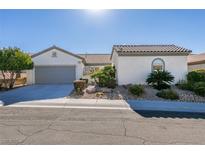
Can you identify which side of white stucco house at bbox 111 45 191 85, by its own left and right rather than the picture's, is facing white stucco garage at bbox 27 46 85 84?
right

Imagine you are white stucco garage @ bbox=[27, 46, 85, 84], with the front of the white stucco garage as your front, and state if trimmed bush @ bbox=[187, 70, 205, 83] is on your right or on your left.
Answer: on your left

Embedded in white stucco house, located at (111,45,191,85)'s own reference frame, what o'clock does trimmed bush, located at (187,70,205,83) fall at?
The trimmed bush is roughly at 9 o'clock from the white stucco house.

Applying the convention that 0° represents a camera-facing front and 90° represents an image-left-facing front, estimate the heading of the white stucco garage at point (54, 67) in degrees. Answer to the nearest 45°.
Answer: approximately 0°

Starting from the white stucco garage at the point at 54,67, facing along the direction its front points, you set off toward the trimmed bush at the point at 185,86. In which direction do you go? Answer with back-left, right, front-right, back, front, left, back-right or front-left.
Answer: front-left

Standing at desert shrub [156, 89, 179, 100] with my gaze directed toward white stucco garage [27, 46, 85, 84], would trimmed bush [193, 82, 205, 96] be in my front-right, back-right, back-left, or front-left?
back-right

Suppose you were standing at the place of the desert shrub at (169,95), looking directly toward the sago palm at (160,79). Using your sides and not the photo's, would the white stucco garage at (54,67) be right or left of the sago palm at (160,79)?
left

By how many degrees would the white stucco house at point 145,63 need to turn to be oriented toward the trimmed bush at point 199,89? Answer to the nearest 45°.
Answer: approximately 45° to its left

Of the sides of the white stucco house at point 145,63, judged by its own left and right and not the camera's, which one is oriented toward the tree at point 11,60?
right

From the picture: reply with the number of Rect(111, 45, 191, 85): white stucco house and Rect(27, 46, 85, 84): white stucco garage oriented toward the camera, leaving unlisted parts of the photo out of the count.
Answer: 2

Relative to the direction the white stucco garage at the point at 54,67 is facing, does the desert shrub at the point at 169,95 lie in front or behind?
in front

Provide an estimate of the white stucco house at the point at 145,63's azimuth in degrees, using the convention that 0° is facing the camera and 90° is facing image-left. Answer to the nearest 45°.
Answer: approximately 0°
